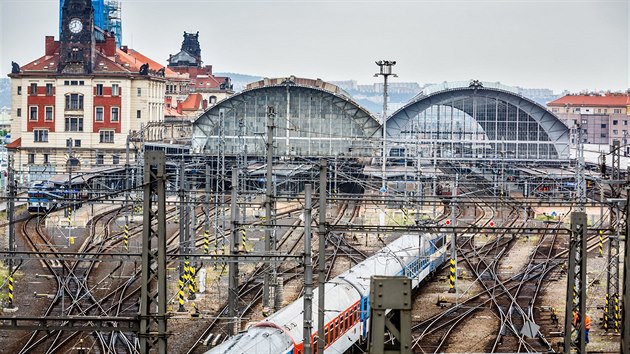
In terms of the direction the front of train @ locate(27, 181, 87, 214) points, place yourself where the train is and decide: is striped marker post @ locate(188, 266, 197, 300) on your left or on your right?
on your left

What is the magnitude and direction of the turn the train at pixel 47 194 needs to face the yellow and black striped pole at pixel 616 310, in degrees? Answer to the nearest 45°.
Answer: approximately 90° to its left

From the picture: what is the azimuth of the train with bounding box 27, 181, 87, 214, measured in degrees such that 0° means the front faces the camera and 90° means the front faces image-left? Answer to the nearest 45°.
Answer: approximately 45°

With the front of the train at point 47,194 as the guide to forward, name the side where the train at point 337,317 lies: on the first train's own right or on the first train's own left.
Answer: on the first train's own left
